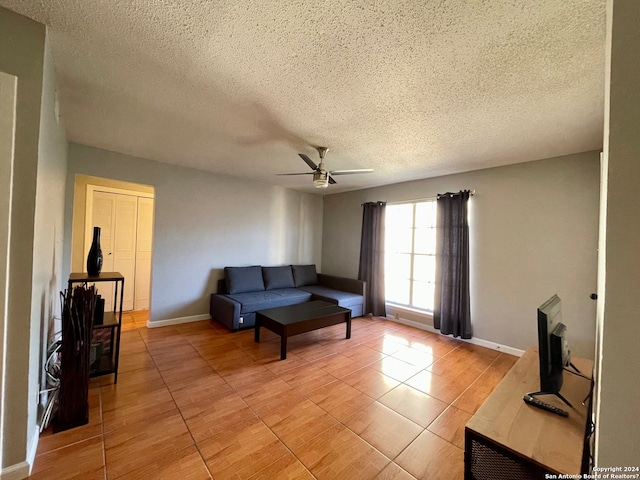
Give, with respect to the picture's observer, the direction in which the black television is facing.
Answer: facing to the left of the viewer

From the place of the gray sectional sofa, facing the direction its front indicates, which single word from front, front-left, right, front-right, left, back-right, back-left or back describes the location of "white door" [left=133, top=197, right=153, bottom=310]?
back-right

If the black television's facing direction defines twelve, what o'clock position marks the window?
The window is roughly at 2 o'clock from the black television.

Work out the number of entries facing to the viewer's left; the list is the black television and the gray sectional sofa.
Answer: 1

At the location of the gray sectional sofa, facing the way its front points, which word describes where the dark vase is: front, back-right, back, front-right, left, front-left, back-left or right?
right

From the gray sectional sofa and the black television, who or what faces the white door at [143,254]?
the black television

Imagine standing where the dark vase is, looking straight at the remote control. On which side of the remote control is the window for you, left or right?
left

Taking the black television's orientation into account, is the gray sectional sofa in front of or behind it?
in front

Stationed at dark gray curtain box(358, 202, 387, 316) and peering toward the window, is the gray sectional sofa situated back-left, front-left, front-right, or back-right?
back-right

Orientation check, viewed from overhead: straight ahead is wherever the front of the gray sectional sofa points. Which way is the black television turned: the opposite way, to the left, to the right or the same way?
the opposite way

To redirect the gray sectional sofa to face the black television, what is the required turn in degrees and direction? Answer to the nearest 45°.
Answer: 0° — it already faces it

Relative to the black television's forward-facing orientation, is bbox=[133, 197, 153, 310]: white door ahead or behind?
ahead

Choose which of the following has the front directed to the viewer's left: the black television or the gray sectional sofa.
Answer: the black television
